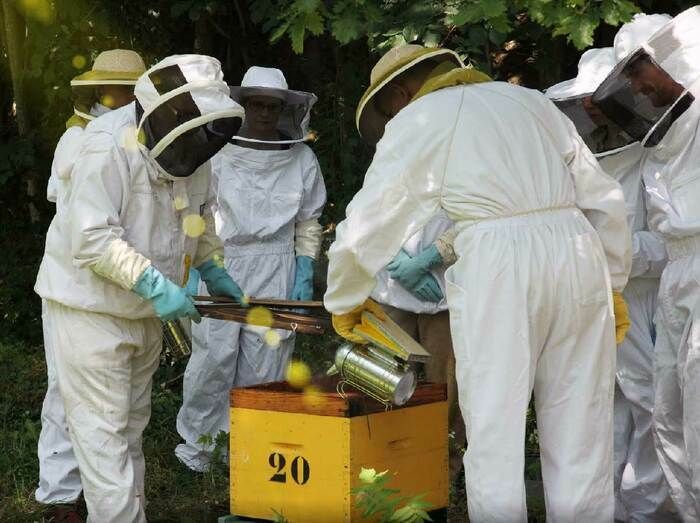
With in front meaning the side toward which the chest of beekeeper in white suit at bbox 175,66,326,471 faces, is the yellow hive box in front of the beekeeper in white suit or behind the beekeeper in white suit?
in front

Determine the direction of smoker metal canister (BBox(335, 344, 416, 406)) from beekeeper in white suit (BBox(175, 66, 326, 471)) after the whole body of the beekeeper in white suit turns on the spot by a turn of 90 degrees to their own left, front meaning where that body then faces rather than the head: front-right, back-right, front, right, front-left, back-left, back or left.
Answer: right

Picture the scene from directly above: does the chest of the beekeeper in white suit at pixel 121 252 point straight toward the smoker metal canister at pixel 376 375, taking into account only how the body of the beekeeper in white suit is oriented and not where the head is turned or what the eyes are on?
yes

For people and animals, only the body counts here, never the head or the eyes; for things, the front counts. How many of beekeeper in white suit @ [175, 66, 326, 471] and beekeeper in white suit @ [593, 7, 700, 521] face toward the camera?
1

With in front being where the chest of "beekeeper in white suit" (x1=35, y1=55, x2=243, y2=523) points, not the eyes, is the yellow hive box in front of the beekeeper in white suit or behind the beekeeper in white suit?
in front

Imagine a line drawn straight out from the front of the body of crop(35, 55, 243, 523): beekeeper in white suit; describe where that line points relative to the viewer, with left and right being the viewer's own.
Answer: facing the viewer and to the right of the viewer

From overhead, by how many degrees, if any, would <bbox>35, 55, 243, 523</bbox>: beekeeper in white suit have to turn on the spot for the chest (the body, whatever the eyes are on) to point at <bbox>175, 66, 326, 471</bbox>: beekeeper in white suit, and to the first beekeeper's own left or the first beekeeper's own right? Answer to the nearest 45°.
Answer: approximately 90° to the first beekeeper's own left

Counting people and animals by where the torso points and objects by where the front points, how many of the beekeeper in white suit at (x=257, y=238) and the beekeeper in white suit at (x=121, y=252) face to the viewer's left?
0

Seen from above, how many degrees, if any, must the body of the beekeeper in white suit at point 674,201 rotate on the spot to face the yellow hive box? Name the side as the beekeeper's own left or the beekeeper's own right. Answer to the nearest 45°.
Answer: approximately 45° to the beekeeper's own left

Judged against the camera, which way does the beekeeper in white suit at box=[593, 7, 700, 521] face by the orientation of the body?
to the viewer's left

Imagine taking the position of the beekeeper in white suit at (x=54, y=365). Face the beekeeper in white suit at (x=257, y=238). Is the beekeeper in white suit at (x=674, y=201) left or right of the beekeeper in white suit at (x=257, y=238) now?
right

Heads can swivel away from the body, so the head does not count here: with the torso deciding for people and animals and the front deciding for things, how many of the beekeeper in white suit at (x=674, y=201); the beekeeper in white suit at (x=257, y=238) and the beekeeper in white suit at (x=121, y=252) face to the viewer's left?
1

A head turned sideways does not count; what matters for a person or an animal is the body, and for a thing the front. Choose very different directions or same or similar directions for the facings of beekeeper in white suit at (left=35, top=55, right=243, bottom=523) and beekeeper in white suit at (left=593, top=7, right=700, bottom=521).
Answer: very different directions
